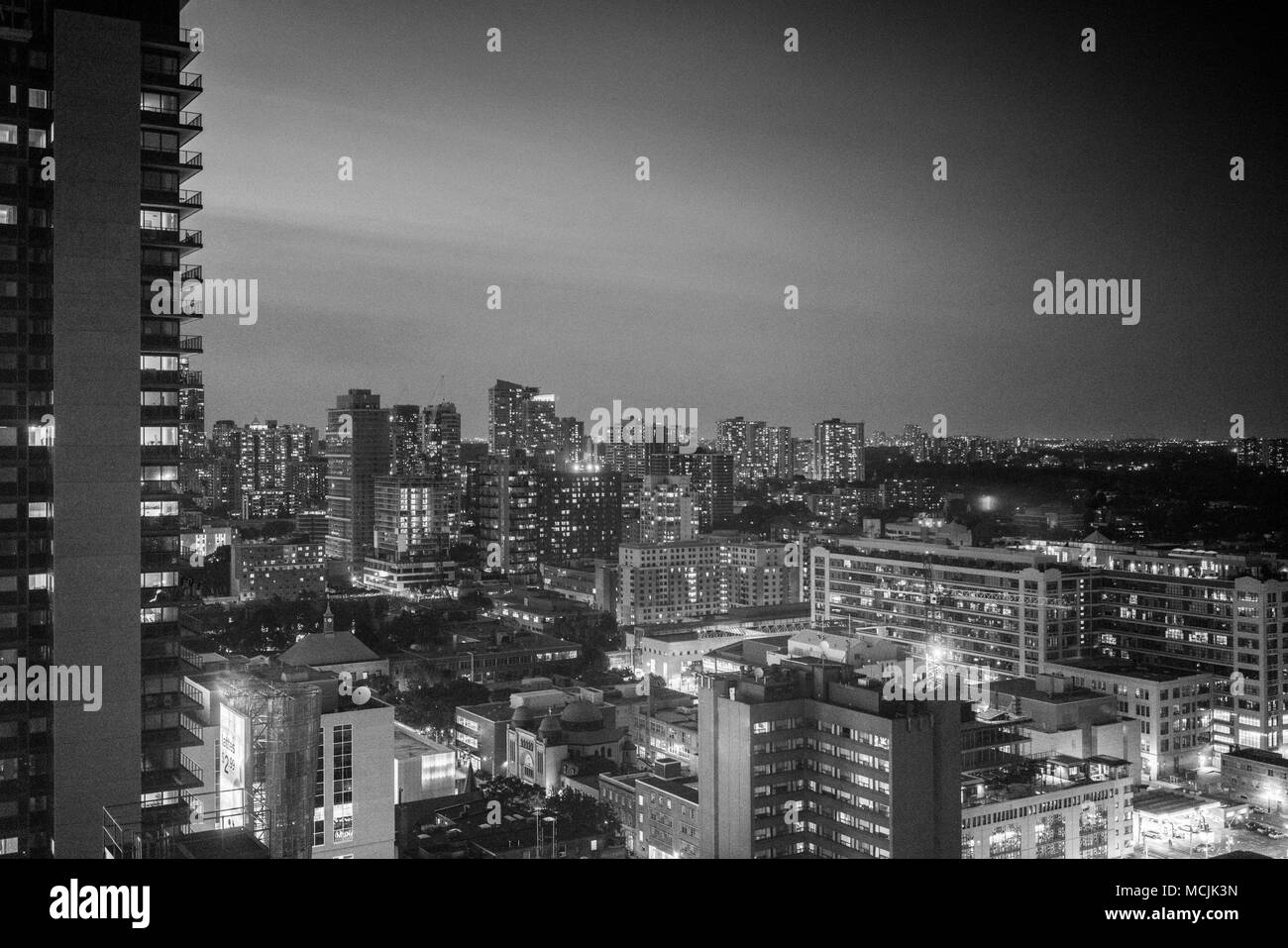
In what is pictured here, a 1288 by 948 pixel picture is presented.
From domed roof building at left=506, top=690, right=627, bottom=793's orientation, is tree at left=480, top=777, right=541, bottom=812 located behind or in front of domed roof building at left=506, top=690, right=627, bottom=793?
in front

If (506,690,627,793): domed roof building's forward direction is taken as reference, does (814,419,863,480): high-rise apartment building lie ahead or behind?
behind

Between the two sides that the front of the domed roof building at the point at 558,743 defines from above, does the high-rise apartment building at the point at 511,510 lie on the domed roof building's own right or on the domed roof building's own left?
on the domed roof building's own right

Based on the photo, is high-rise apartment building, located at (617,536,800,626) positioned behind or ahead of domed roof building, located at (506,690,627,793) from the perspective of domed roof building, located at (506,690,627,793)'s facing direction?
behind

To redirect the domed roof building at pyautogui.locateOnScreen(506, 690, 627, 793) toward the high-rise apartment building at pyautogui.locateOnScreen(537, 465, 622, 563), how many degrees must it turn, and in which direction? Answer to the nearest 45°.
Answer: approximately 135° to its right

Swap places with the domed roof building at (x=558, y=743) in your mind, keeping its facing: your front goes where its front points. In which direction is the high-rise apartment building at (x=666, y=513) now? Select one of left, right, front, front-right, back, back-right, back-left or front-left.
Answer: back-right

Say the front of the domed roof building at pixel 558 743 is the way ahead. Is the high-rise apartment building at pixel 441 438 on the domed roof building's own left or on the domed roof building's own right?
on the domed roof building's own right

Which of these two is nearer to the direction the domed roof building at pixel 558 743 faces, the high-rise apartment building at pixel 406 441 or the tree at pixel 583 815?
the tree

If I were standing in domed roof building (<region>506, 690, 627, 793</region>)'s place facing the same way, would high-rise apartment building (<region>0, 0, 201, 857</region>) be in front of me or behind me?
in front

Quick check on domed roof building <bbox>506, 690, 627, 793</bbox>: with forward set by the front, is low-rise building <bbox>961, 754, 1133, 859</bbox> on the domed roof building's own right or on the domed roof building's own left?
on the domed roof building's own left

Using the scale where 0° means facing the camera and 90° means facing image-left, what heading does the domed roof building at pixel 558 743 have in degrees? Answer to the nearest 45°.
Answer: approximately 45°
